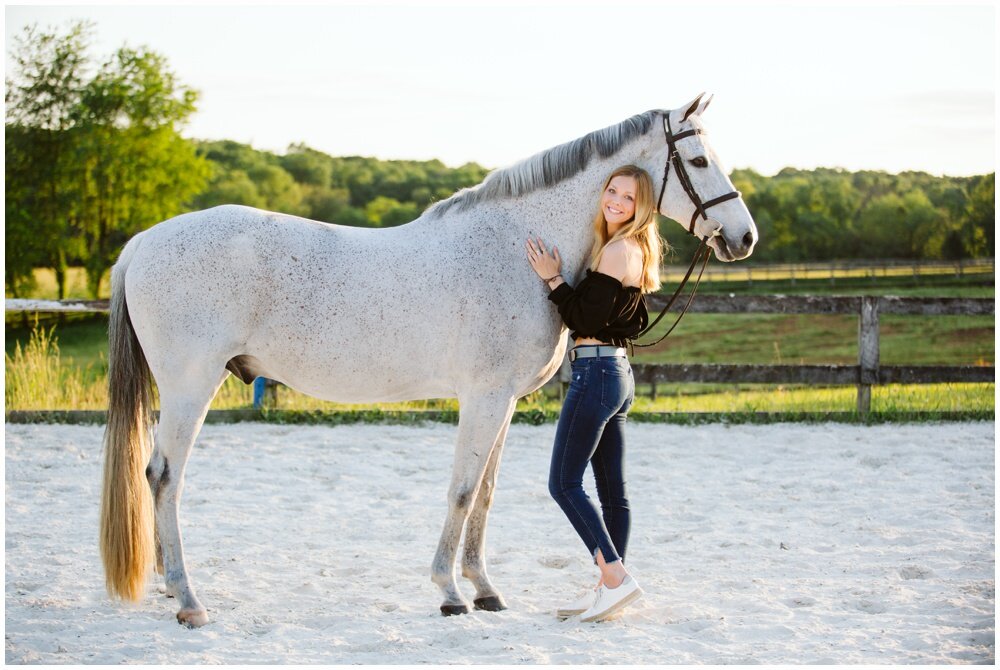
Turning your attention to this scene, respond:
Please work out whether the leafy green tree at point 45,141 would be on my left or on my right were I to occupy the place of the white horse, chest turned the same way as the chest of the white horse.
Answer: on my left

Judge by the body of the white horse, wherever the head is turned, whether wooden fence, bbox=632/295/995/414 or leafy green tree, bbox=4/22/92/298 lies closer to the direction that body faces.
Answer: the wooden fence

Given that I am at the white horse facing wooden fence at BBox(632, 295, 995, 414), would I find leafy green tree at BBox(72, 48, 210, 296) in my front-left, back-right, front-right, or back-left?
front-left

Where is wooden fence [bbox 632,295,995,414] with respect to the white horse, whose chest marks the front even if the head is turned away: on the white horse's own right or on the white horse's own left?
on the white horse's own left

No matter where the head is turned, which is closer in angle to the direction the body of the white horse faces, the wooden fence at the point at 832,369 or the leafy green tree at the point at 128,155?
the wooden fence

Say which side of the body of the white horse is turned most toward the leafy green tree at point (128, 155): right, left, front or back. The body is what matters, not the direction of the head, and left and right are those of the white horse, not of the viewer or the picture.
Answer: left

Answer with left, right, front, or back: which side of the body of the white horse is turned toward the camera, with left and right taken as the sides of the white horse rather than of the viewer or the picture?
right

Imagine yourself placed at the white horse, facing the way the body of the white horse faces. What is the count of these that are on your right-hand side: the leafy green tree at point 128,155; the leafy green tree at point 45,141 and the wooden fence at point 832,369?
0
